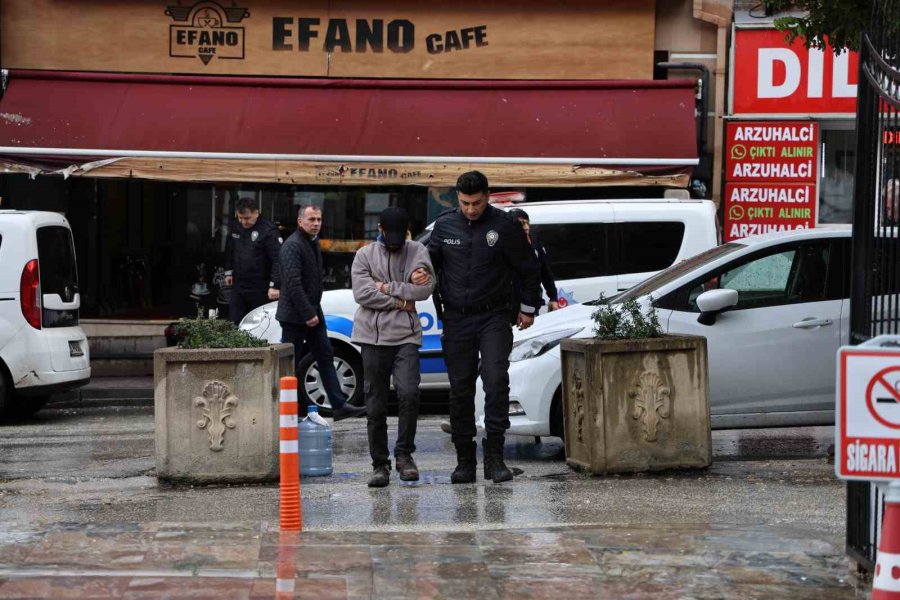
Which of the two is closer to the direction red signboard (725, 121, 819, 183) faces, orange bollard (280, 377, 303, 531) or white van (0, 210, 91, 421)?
the orange bollard

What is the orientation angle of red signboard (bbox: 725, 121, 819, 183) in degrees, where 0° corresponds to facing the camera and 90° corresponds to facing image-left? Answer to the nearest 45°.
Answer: approximately 0°

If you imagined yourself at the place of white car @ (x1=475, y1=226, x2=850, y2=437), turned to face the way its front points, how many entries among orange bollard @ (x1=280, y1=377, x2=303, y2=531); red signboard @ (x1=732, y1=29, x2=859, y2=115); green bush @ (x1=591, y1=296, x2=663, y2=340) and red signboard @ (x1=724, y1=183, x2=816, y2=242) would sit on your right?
2

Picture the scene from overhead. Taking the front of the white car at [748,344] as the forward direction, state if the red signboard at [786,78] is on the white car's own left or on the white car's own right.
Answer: on the white car's own right

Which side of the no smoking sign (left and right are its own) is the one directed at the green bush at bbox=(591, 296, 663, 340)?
back

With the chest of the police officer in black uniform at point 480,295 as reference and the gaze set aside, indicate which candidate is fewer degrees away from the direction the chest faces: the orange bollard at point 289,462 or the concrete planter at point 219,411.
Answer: the orange bollard

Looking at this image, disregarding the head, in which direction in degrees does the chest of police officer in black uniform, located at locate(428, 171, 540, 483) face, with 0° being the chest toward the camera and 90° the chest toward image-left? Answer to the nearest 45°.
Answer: approximately 0°

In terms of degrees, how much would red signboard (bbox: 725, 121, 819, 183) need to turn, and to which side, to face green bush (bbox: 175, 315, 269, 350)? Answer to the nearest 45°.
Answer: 0° — it already faces it

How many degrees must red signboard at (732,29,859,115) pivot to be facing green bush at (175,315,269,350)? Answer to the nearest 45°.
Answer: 0° — it already faces it

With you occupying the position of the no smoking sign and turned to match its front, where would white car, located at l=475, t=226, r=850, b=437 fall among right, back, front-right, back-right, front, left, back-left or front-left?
back

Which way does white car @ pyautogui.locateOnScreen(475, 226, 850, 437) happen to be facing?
to the viewer's left

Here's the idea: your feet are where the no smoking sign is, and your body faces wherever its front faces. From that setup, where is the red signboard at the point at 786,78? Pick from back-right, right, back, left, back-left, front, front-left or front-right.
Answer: back
